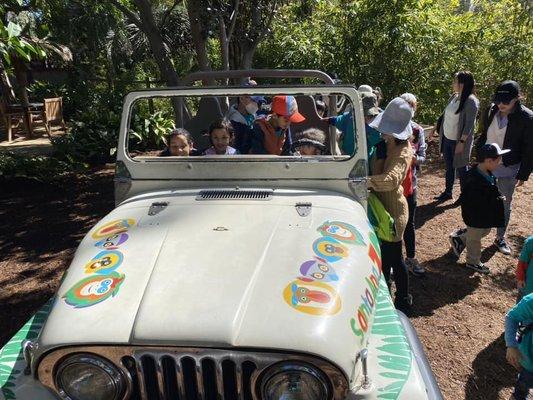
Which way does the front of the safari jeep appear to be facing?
toward the camera

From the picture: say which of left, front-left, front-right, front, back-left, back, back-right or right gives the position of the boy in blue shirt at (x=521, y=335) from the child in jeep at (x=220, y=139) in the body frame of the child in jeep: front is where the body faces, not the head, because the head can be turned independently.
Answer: front-left

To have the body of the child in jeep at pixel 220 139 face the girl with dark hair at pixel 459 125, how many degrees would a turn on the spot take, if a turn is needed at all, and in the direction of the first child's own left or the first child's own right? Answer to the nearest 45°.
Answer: approximately 135° to the first child's own left

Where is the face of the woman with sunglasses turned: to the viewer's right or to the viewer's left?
to the viewer's left

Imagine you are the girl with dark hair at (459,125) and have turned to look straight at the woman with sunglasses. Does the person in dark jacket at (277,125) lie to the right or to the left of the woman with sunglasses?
right

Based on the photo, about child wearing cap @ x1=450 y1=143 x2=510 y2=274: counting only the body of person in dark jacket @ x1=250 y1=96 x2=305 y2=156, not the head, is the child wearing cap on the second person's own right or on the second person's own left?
on the second person's own left

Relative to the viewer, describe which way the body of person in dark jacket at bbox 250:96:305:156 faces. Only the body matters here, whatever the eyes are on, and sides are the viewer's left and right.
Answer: facing the viewer and to the right of the viewer

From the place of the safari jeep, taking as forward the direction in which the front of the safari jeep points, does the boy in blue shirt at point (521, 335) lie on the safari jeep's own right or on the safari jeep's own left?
on the safari jeep's own left

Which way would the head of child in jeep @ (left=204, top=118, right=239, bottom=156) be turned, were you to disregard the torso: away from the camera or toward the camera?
toward the camera
